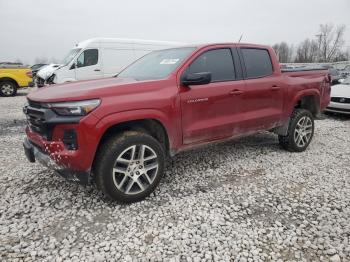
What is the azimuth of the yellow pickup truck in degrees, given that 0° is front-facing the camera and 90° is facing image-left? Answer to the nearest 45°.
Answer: approximately 90°

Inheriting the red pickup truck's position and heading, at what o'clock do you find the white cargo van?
The white cargo van is roughly at 4 o'clock from the red pickup truck.

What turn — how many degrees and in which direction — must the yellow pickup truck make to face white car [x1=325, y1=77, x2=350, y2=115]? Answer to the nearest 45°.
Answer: approximately 135° to its left

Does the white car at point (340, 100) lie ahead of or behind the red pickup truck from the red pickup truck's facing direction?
behind

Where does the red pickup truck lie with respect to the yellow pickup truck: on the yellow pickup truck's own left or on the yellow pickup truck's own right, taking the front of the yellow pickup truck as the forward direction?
on the yellow pickup truck's own left
